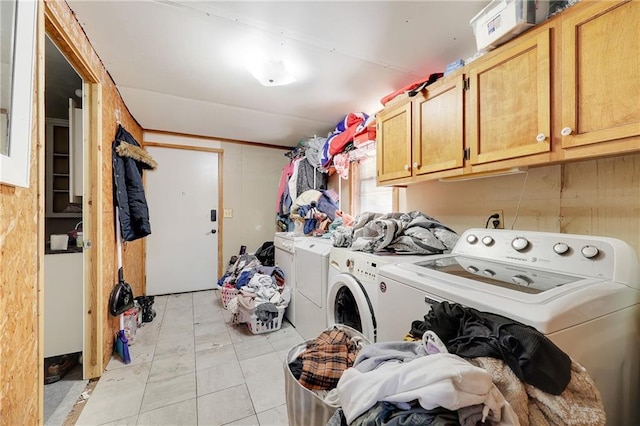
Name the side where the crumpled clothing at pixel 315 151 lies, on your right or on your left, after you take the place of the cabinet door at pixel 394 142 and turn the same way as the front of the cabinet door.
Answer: on your right

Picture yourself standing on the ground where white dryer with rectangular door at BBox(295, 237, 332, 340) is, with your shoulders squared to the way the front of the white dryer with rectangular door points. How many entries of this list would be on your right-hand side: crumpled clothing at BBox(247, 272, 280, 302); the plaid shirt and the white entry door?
2

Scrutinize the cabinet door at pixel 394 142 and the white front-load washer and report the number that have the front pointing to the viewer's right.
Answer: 0

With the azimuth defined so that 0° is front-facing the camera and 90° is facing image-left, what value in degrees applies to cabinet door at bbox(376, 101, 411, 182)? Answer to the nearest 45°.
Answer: approximately 45°

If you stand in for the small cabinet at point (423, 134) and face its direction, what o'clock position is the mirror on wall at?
The mirror on wall is roughly at 12 o'clock from the small cabinet.

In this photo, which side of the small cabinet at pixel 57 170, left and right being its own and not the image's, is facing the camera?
front

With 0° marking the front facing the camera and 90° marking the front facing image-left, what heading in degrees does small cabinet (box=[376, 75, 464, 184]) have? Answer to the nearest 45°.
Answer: approximately 45°

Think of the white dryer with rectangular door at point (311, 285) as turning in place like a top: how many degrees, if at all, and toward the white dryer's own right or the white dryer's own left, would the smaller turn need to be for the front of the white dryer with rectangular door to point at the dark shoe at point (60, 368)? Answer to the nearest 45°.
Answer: approximately 45° to the white dryer's own right

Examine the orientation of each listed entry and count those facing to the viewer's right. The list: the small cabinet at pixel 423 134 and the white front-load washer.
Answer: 0

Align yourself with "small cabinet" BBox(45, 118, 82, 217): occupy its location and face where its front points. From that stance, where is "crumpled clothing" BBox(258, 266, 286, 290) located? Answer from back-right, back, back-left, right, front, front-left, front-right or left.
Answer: front-left

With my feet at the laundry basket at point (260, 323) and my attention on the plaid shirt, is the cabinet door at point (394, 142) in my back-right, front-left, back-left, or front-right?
front-left

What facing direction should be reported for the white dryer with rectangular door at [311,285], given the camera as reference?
facing the viewer and to the left of the viewer

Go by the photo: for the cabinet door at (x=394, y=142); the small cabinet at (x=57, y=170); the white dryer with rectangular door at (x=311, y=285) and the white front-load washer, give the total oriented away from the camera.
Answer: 0
